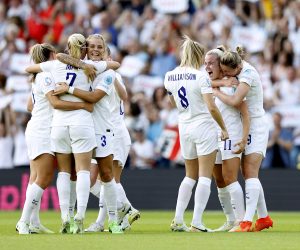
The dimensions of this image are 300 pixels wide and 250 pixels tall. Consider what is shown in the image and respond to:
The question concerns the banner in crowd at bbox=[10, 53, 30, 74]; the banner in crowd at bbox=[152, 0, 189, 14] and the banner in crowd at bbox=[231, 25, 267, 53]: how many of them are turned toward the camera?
3

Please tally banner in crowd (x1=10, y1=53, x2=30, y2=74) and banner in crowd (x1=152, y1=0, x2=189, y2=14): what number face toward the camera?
2

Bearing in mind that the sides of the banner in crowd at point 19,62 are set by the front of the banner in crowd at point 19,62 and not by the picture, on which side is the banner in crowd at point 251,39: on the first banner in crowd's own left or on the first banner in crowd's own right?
on the first banner in crowd's own left

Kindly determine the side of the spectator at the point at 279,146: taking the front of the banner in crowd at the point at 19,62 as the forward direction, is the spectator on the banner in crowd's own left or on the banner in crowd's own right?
on the banner in crowd's own left

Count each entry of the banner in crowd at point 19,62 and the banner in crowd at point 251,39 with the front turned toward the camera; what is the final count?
2

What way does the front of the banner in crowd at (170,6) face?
toward the camera

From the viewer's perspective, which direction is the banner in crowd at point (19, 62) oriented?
toward the camera

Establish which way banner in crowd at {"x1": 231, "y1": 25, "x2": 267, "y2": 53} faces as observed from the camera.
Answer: facing the viewer

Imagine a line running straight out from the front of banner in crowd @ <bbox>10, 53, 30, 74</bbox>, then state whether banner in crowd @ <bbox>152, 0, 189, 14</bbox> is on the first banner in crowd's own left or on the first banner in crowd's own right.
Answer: on the first banner in crowd's own left

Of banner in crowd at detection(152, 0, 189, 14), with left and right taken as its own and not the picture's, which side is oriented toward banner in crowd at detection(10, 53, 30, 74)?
right
